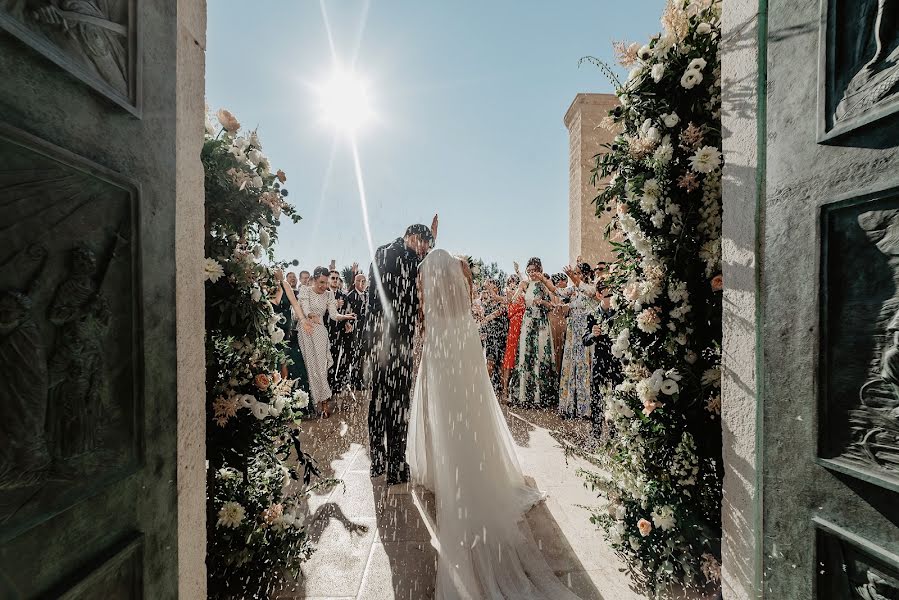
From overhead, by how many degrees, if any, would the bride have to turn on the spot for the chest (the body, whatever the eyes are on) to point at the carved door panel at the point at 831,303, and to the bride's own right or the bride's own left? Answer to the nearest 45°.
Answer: approximately 135° to the bride's own right

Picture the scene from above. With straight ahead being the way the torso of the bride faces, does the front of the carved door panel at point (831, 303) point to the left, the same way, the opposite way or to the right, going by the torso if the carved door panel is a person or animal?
to the left

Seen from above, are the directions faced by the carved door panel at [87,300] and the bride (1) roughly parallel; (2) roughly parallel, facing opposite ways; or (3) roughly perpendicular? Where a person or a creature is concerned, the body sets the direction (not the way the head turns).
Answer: roughly perpendicular

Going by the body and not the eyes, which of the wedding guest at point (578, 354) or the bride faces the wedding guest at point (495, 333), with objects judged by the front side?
the bride

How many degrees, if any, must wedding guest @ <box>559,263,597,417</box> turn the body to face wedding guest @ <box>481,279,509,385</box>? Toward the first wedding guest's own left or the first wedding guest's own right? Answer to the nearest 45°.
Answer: approximately 90° to the first wedding guest's own right

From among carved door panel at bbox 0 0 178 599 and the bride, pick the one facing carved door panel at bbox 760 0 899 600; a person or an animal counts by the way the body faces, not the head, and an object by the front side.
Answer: carved door panel at bbox 0 0 178 599

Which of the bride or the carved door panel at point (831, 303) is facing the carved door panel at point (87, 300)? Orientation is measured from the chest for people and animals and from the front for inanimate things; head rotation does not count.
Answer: the carved door panel at point (831, 303)

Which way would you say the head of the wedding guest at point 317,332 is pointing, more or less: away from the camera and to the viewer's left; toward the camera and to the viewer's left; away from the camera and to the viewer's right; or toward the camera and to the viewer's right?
toward the camera and to the viewer's right

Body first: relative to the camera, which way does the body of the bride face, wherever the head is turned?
away from the camera

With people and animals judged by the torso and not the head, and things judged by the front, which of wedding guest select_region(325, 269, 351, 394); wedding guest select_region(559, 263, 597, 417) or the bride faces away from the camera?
the bride

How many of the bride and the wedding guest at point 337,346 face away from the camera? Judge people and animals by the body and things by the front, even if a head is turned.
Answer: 1

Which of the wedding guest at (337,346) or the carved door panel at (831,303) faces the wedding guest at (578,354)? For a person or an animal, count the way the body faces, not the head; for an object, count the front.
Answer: the wedding guest at (337,346)
